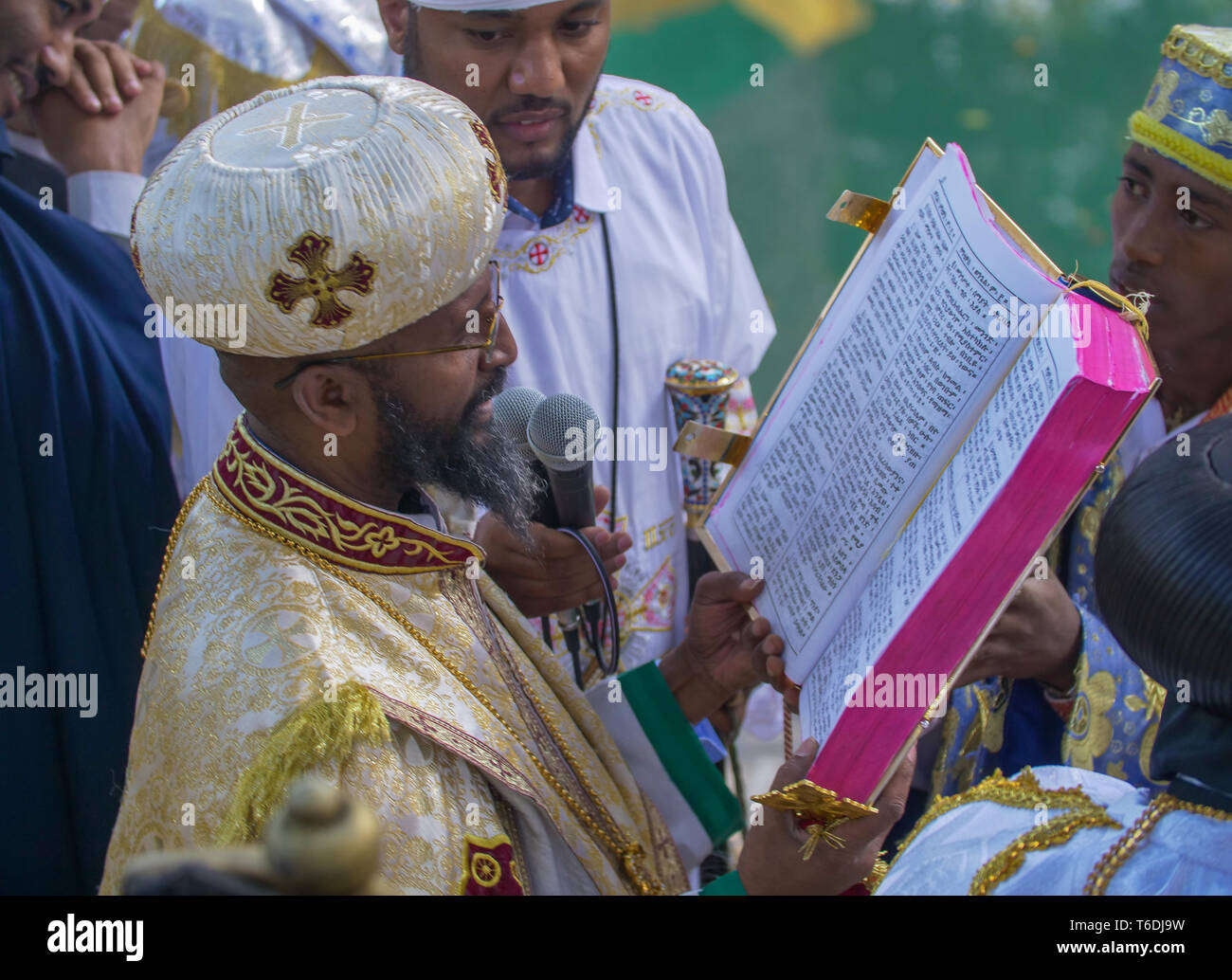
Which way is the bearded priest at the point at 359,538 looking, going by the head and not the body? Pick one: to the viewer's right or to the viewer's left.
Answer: to the viewer's right

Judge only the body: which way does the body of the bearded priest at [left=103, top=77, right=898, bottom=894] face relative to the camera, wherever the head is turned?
to the viewer's right
